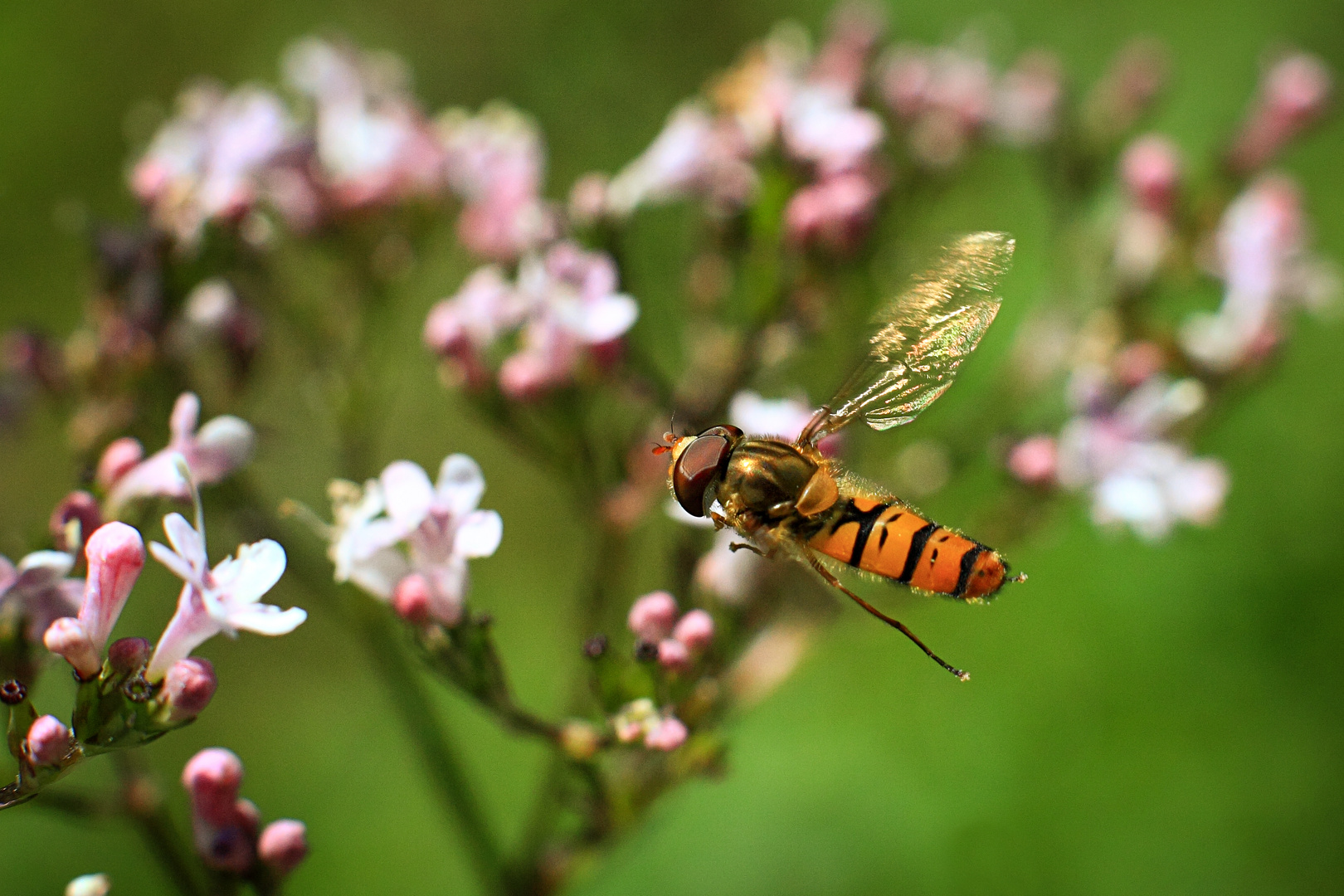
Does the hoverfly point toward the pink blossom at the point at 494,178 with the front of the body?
no

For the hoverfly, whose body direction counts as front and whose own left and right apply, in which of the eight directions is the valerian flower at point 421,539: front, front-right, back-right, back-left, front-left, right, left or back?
front

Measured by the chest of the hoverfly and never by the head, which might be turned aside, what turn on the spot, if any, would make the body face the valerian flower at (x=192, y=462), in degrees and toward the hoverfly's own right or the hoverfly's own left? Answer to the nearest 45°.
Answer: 0° — it already faces it

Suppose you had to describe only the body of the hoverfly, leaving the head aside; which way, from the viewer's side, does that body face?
to the viewer's left

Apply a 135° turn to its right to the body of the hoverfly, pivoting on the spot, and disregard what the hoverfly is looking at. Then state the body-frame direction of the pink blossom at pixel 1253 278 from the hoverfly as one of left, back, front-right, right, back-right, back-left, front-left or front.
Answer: front

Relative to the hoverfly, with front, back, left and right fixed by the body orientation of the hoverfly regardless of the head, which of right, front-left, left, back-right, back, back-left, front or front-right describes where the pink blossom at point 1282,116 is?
back-right

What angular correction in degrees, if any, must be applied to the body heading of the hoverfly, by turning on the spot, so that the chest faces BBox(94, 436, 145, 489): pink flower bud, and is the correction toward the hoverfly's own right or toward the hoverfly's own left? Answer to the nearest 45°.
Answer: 0° — it already faces it

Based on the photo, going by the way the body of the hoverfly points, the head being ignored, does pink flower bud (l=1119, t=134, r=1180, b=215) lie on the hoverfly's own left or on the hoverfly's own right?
on the hoverfly's own right
